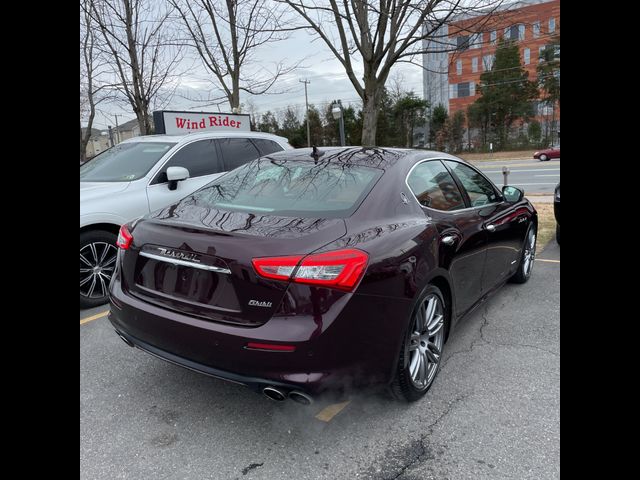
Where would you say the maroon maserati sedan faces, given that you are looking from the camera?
facing away from the viewer and to the right of the viewer

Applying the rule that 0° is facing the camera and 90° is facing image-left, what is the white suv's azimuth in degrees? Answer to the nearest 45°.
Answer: approximately 45°

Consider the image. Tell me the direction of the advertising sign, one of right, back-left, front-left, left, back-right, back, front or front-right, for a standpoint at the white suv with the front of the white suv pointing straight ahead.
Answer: back-right

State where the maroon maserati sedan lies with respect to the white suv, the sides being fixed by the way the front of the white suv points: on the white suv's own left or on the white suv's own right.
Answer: on the white suv's own left

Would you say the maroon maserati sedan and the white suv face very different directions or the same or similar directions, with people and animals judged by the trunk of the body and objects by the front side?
very different directions

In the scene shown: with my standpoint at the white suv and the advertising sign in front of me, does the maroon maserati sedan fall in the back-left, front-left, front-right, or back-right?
back-right

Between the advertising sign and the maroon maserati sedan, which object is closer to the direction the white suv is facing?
the maroon maserati sedan

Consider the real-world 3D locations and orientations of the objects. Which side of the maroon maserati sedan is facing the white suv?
left

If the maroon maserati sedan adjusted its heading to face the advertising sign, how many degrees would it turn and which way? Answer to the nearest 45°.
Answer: approximately 45° to its left
